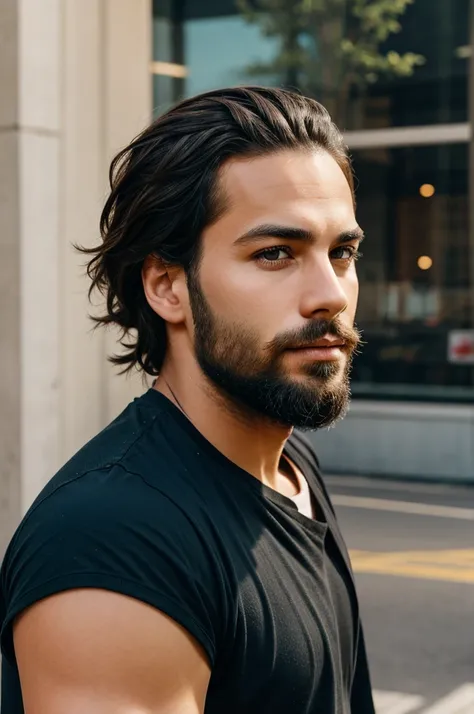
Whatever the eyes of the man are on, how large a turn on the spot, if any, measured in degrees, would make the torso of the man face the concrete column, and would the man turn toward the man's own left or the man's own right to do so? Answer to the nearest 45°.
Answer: approximately 135° to the man's own left

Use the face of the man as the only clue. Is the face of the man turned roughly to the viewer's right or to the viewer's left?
to the viewer's right

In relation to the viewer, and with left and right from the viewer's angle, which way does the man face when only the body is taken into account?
facing the viewer and to the right of the viewer
